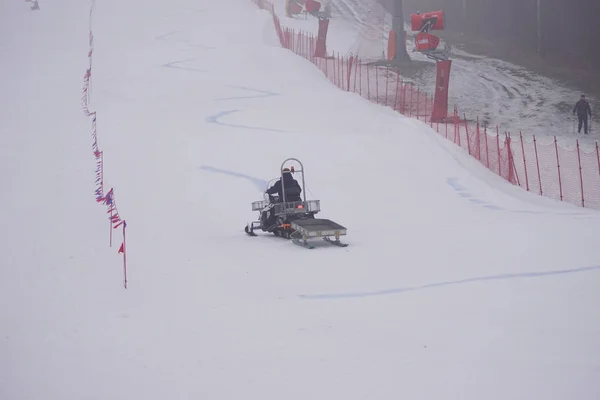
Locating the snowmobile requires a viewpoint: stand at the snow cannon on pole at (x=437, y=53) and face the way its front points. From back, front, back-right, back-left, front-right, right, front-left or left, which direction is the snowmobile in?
left

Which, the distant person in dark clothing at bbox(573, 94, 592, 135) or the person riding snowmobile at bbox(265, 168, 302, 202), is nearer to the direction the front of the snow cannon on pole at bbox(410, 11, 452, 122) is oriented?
the person riding snowmobile

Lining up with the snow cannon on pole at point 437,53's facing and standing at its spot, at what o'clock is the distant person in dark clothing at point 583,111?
The distant person in dark clothing is roughly at 7 o'clock from the snow cannon on pole.

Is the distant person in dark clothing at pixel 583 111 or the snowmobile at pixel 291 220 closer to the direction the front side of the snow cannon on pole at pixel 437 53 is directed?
the snowmobile

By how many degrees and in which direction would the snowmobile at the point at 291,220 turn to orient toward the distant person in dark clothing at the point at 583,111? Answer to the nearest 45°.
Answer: approximately 90° to its right

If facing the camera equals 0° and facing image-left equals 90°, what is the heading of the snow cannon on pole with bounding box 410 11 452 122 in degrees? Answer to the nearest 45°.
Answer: approximately 90°

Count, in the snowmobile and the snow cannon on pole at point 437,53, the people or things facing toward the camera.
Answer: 0

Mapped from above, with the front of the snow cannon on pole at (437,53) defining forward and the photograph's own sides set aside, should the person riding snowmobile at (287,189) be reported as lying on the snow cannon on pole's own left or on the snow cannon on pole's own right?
on the snow cannon on pole's own left

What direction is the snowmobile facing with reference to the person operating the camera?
facing away from the viewer and to the left of the viewer

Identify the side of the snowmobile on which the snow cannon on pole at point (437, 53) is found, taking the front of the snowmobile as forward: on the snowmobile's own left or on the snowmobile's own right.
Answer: on the snowmobile's own right
